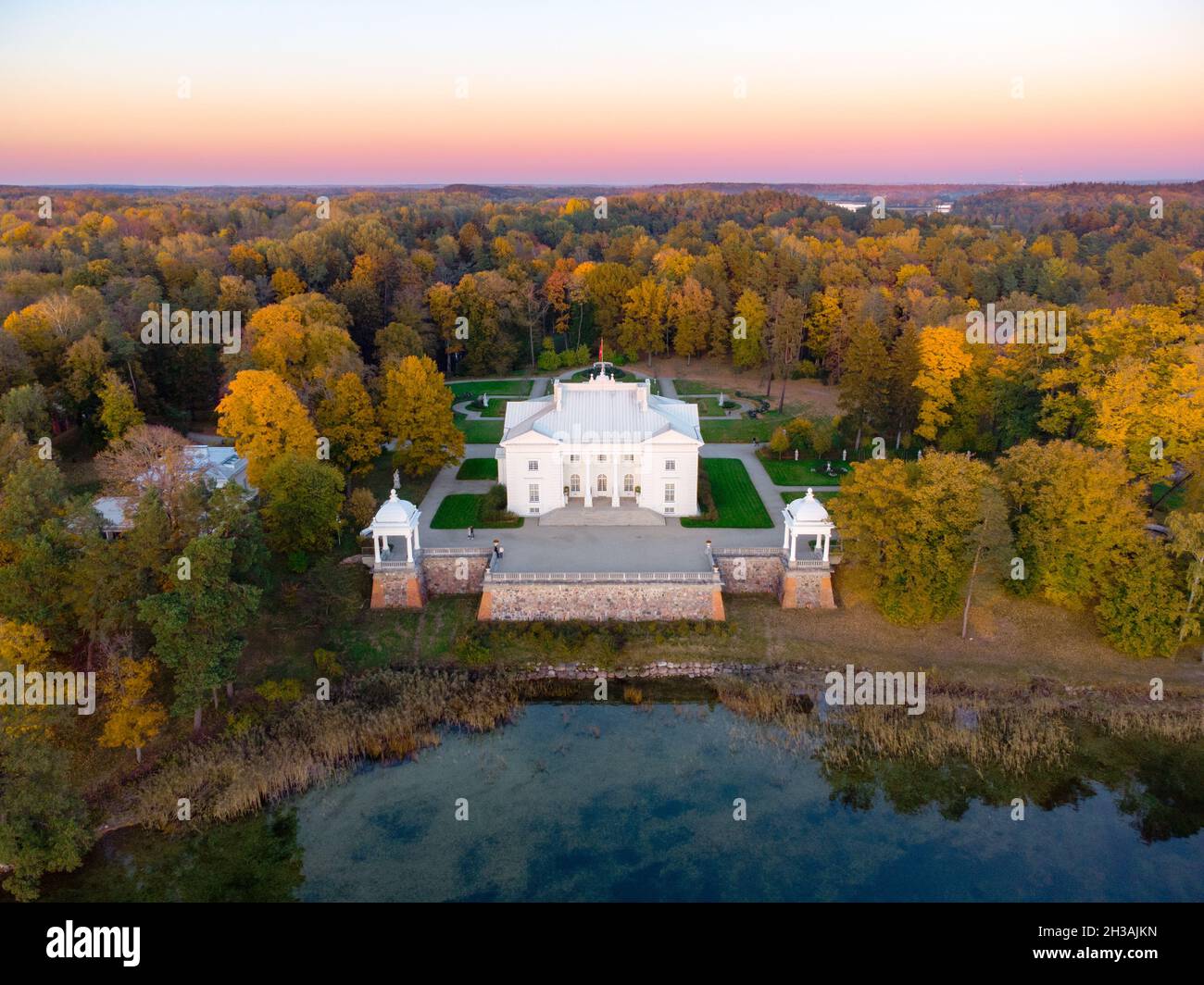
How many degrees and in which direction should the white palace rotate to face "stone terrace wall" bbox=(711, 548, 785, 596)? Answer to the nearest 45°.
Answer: approximately 45° to its left

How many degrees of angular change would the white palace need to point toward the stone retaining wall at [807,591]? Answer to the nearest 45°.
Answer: approximately 45° to its left

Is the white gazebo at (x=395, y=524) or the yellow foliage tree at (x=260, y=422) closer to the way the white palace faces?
the white gazebo

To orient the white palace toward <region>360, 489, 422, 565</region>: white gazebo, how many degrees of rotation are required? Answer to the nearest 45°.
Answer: approximately 45° to its right

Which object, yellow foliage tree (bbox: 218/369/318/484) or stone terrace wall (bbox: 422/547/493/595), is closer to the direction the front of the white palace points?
the stone terrace wall

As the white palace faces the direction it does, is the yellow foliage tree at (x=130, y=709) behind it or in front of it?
in front

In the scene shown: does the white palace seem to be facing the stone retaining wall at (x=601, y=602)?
yes

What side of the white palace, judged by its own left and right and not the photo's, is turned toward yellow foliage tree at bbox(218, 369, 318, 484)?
right

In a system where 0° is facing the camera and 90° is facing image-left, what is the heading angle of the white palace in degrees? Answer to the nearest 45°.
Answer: approximately 0°
